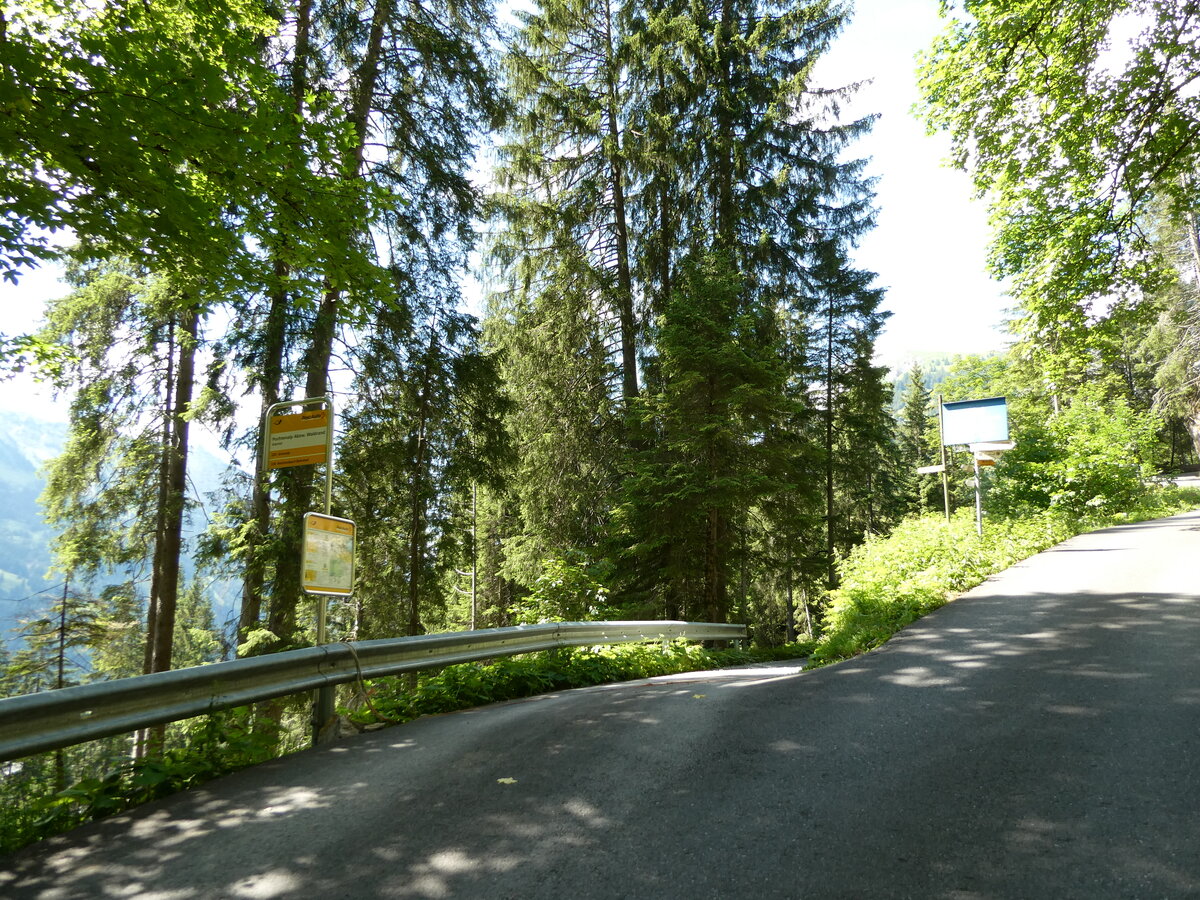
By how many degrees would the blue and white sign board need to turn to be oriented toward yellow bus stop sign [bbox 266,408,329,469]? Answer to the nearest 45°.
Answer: approximately 45° to its right

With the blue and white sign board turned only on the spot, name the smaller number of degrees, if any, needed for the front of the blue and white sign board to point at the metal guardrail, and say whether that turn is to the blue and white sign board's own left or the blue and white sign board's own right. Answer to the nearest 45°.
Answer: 0° — it already faces it

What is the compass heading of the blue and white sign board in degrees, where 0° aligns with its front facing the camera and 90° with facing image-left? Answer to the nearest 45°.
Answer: approximately 0°
